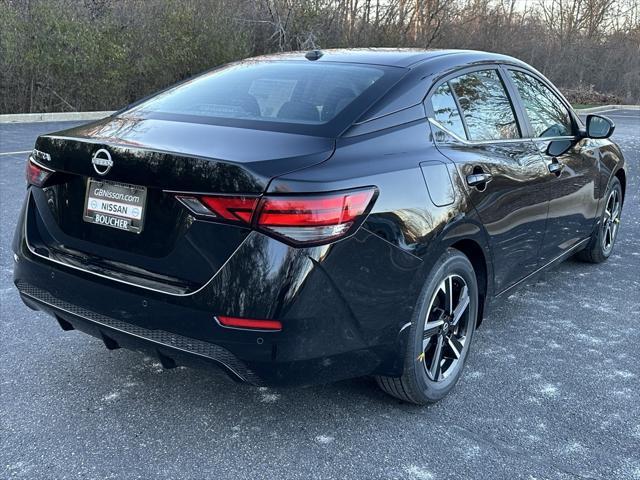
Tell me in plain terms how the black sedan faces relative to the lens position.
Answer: facing away from the viewer and to the right of the viewer
